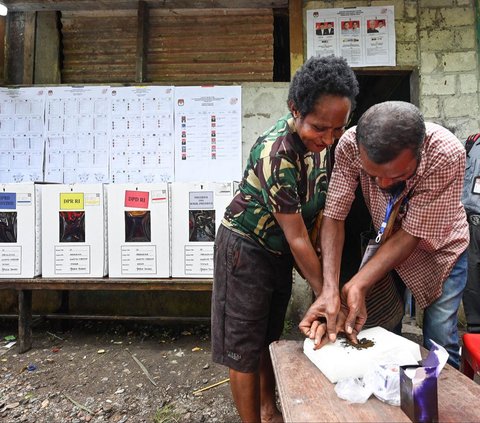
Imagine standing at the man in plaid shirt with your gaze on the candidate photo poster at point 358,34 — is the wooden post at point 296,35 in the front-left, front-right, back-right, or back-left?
front-left

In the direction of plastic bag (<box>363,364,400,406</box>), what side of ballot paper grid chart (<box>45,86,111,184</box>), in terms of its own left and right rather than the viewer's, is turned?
front

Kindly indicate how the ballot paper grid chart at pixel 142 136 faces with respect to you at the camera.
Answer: facing the viewer

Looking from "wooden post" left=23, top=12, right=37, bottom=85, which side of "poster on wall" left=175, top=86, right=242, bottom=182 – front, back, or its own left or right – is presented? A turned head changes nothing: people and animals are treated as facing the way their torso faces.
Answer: right

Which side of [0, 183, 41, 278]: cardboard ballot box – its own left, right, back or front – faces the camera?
front

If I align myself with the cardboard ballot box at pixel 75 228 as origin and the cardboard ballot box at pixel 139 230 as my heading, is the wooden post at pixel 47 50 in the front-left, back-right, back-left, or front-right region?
back-left

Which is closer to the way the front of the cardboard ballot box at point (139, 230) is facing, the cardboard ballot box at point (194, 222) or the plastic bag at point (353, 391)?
the plastic bag

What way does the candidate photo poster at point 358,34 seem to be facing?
toward the camera

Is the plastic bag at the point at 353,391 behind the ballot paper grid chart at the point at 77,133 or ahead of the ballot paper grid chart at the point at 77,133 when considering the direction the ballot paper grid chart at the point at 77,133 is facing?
ahead

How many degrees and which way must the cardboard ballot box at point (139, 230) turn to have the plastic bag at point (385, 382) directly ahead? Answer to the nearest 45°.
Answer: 0° — it already faces it
